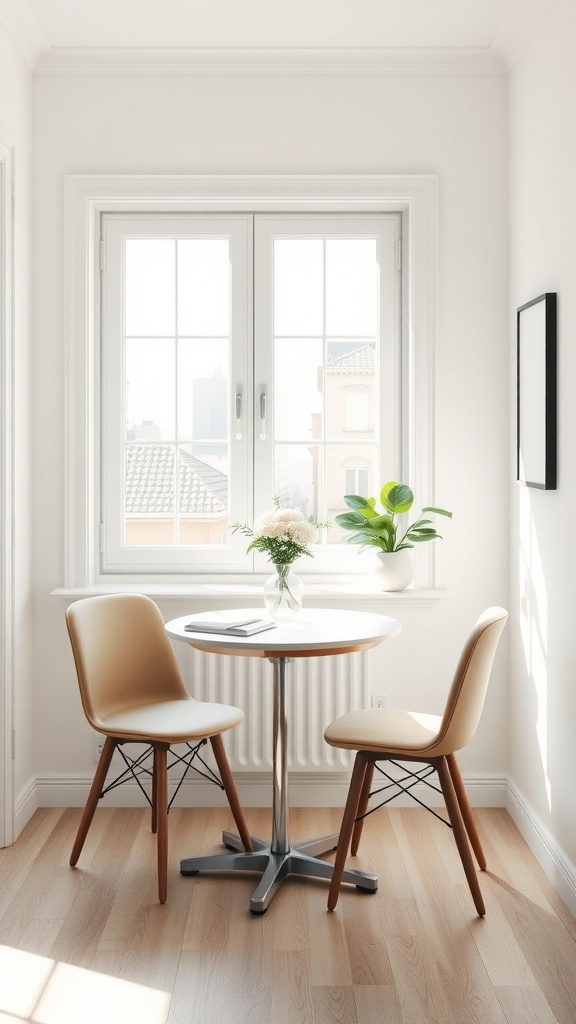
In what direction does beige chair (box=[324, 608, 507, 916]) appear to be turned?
to the viewer's left

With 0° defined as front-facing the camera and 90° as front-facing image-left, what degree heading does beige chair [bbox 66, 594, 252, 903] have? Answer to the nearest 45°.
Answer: approximately 315°

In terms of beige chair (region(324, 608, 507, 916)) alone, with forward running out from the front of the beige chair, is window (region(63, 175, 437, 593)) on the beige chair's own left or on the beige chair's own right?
on the beige chair's own right

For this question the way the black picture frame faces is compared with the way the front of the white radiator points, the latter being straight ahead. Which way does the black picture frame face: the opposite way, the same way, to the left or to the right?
to the right

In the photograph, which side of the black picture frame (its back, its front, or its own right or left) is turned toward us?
left
